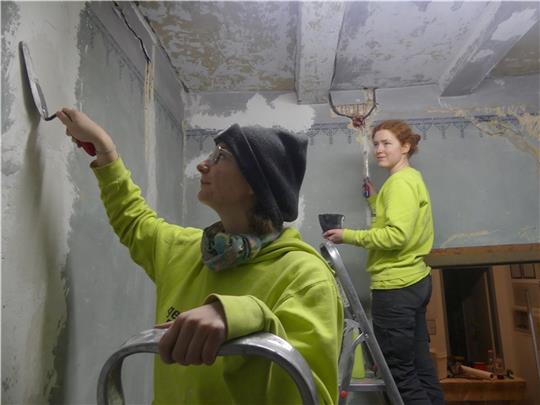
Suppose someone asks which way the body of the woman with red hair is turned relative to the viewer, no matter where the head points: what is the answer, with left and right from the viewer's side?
facing to the left of the viewer

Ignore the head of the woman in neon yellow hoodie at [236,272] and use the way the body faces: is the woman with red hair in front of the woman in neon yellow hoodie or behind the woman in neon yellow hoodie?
behind

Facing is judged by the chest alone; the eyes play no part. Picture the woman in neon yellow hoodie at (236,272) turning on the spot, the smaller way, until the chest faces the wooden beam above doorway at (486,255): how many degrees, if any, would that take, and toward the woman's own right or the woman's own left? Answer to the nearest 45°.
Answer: approximately 180°

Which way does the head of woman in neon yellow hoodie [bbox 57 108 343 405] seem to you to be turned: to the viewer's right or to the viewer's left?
to the viewer's left

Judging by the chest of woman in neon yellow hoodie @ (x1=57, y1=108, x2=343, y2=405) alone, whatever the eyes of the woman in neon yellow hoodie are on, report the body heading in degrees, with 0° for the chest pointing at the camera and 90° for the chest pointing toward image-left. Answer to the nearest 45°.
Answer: approximately 45°

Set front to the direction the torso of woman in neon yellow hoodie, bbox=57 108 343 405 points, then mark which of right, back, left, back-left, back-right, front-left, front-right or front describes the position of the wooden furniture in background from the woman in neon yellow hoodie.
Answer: back

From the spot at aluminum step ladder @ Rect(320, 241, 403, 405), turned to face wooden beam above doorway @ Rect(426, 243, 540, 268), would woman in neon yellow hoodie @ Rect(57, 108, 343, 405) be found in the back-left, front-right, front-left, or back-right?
back-right
